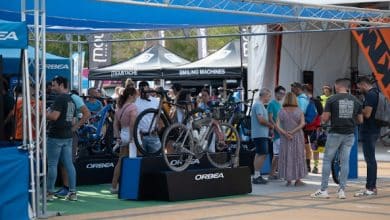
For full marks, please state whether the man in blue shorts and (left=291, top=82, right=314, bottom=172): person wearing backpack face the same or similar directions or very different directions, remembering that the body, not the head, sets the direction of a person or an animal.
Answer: very different directions

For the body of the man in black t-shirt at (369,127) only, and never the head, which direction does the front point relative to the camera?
to the viewer's left

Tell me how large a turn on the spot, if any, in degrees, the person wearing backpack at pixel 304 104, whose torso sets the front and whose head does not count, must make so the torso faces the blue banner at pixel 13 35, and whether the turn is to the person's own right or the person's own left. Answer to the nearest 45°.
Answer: approximately 45° to the person's own left

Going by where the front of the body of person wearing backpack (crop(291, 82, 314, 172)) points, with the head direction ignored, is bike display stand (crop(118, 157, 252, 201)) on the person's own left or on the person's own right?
on the person's own left
